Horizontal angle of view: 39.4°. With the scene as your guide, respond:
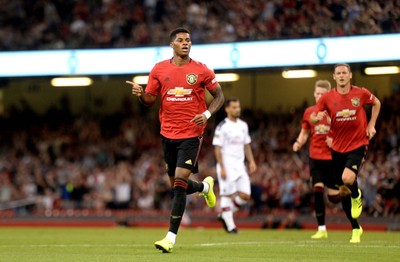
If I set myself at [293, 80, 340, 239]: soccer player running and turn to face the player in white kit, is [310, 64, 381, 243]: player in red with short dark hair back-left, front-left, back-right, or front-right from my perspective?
back-left

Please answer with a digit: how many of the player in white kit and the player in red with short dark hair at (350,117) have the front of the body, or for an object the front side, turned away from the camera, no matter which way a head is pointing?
0

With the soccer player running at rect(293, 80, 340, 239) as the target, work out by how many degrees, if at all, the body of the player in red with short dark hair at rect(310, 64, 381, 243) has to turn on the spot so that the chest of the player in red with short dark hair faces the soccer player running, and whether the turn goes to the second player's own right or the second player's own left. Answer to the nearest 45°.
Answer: approximately 180°

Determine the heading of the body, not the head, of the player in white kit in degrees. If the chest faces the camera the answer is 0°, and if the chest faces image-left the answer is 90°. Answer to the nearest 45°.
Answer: approximately 315°

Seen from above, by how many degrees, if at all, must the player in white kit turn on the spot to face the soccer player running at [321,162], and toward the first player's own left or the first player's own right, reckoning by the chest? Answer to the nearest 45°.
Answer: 0° — they already face them

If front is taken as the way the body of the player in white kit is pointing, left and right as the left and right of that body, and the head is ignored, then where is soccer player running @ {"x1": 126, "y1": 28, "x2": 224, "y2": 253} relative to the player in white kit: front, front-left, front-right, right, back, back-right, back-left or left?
front-right

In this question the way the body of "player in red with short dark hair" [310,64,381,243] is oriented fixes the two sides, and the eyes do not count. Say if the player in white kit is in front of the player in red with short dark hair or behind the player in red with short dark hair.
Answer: behind

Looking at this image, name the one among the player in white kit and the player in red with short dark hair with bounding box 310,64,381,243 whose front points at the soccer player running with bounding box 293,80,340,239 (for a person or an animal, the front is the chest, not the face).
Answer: the player in white kit

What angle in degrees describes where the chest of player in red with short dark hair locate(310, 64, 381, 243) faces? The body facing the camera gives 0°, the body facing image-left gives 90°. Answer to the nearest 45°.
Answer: approximately 0°
